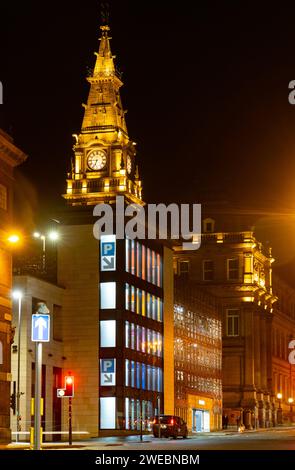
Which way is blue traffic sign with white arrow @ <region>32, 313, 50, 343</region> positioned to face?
toward the camera
